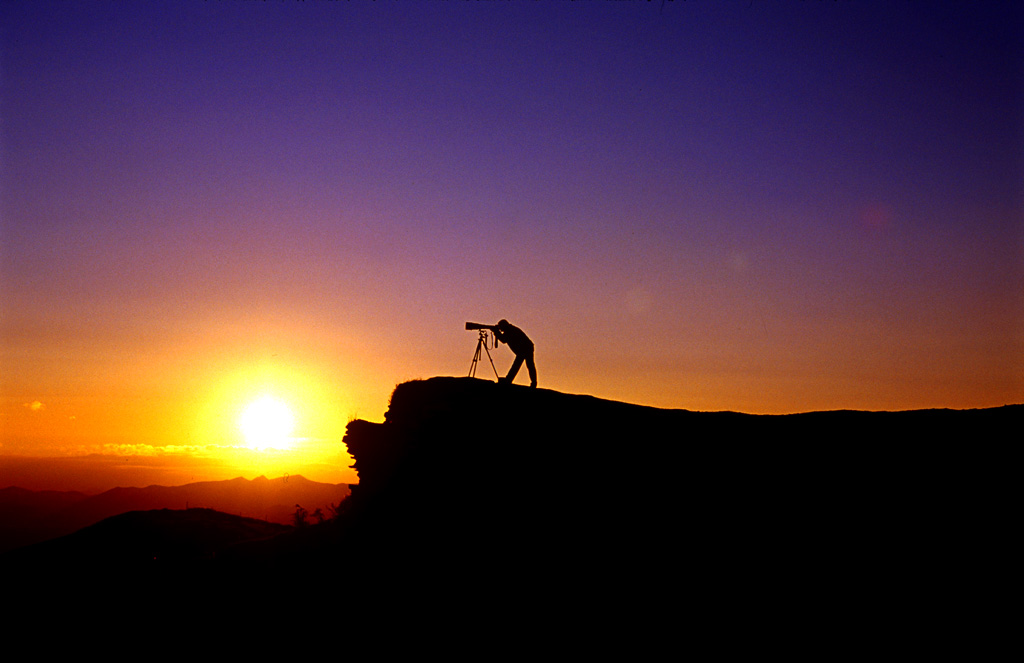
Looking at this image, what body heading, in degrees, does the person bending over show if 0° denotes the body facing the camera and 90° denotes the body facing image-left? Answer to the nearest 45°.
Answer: approximately 90°
